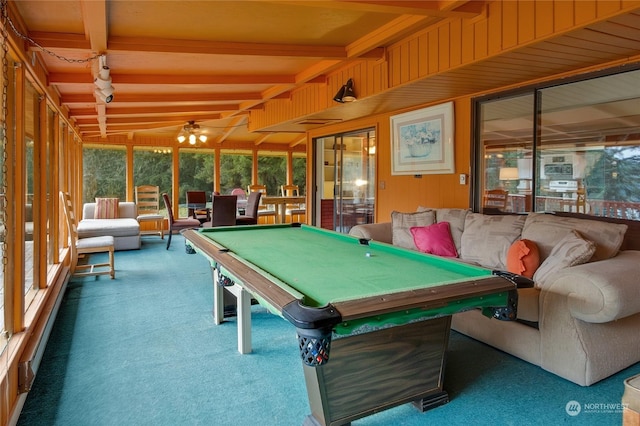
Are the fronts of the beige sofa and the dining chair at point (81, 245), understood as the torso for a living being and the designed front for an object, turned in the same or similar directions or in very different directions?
very different directions

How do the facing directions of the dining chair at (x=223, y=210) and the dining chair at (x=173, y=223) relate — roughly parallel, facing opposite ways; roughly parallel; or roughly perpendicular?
roughly perpendicular

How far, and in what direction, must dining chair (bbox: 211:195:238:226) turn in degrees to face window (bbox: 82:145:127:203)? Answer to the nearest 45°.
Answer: approximately 45° to its left

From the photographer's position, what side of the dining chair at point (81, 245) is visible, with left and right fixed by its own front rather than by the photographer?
right

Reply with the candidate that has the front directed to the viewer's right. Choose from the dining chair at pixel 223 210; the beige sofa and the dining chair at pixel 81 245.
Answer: the dining chair at pixel 81 245

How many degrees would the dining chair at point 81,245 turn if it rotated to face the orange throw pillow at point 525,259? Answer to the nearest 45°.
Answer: approximately 45° to its right

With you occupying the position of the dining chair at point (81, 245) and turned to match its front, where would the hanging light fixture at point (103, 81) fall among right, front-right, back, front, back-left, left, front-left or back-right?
right

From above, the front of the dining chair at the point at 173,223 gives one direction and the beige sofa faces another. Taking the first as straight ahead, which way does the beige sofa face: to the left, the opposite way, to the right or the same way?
the opposite way

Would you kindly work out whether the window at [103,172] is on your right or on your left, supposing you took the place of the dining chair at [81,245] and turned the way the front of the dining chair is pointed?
on your left

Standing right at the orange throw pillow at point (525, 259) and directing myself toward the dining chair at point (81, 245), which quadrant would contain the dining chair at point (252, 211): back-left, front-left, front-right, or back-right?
front-right

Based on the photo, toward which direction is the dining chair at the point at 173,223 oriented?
to the viewer's right
